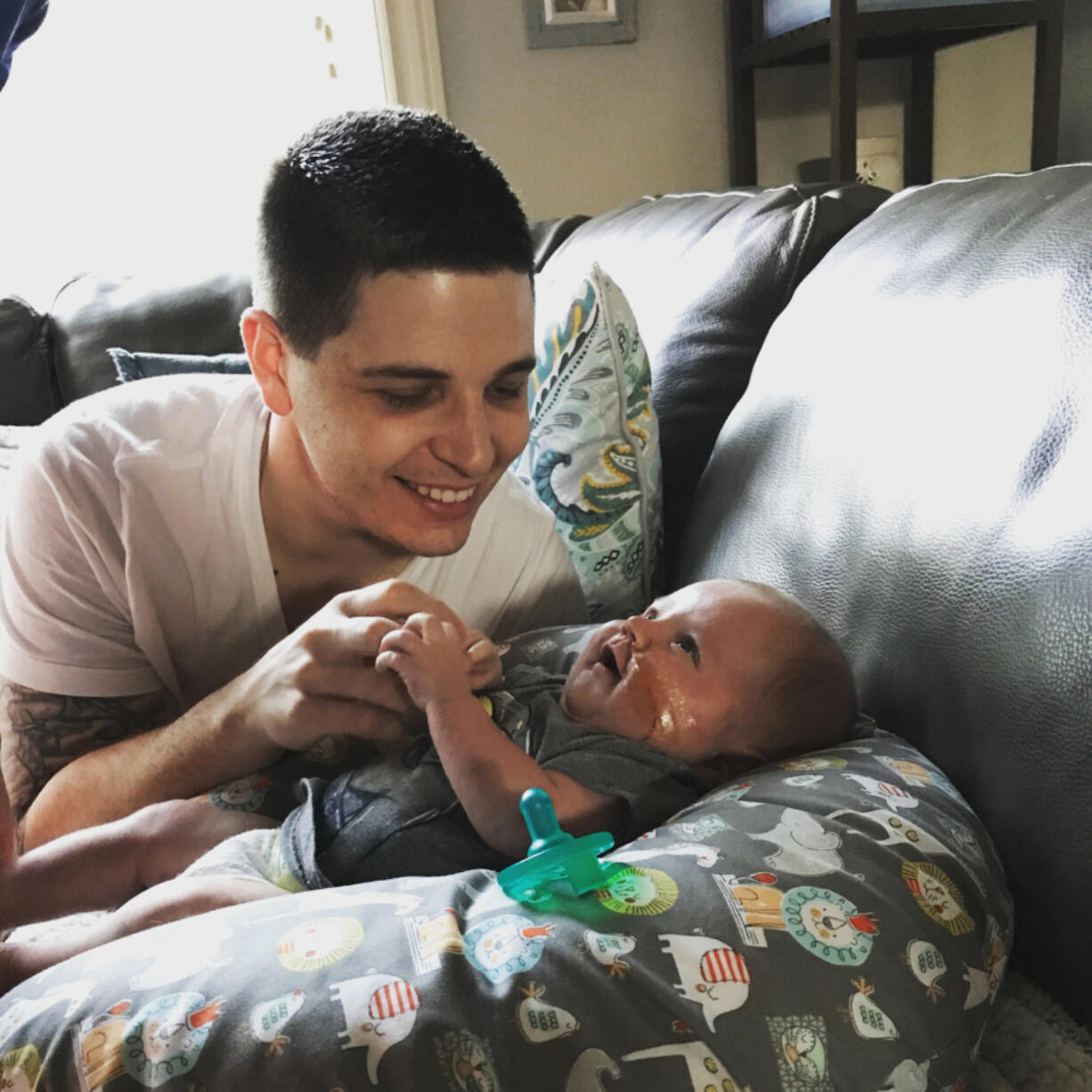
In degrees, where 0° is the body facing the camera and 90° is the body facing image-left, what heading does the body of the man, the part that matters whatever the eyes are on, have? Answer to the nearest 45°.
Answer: approximately 315°

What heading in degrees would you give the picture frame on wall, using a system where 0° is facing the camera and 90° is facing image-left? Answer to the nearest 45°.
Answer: approximately 0°

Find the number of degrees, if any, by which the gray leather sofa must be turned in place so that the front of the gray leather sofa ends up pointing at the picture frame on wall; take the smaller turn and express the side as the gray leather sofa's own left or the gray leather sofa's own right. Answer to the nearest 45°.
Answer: approximately 135° to the gray leather sofa's own right

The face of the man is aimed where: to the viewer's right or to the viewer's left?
to the viewer's right

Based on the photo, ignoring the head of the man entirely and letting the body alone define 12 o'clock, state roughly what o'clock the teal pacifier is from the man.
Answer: The teal pacifier is roughly at 1 o'clock from the man.

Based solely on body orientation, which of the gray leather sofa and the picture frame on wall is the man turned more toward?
the gray leather sofa

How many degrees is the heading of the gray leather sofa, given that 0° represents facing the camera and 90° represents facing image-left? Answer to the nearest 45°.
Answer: approximately 45°
